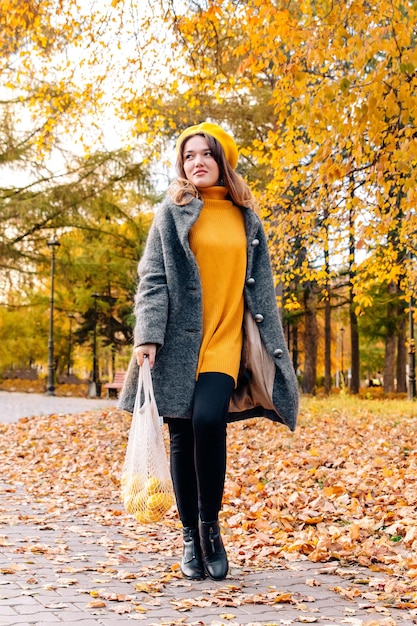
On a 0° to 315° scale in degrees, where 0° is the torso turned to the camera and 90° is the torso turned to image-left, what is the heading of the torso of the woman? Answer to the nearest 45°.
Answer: approximately 0°

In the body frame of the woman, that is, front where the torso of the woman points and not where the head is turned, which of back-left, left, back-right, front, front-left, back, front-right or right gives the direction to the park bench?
back
